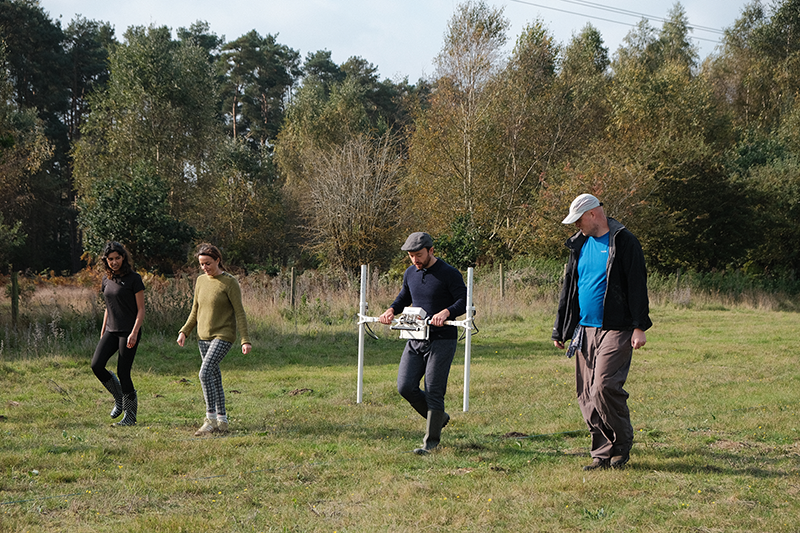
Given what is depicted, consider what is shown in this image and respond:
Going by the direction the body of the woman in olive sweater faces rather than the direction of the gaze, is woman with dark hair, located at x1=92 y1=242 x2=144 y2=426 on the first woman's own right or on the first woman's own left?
on the first woman's own right

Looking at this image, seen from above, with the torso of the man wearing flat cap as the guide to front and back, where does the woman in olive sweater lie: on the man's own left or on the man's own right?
on the man's own right

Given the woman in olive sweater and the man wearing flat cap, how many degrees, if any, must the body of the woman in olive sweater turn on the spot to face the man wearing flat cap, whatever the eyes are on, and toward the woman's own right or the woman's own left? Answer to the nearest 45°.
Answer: approximately 90° to the woman's own left

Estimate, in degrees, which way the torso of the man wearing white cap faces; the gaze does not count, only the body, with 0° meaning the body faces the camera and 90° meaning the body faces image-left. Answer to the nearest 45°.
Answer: approximately 45°

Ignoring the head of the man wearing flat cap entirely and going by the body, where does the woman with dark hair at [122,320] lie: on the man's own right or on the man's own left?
on the man's own right

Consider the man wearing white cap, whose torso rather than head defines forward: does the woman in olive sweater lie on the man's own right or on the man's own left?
on the man's own right

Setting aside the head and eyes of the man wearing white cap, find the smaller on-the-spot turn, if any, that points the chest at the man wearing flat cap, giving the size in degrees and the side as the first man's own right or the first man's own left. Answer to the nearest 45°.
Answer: approximately 45° to the first man's own right

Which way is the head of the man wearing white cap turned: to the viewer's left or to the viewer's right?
to the viewer's left

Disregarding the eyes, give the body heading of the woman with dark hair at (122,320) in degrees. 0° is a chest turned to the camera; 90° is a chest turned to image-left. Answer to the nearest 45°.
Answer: approximately 45°

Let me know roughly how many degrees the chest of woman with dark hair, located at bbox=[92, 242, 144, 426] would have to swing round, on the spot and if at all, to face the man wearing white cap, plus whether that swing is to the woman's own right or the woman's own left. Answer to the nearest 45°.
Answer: approximately 90° to the woman's own left
